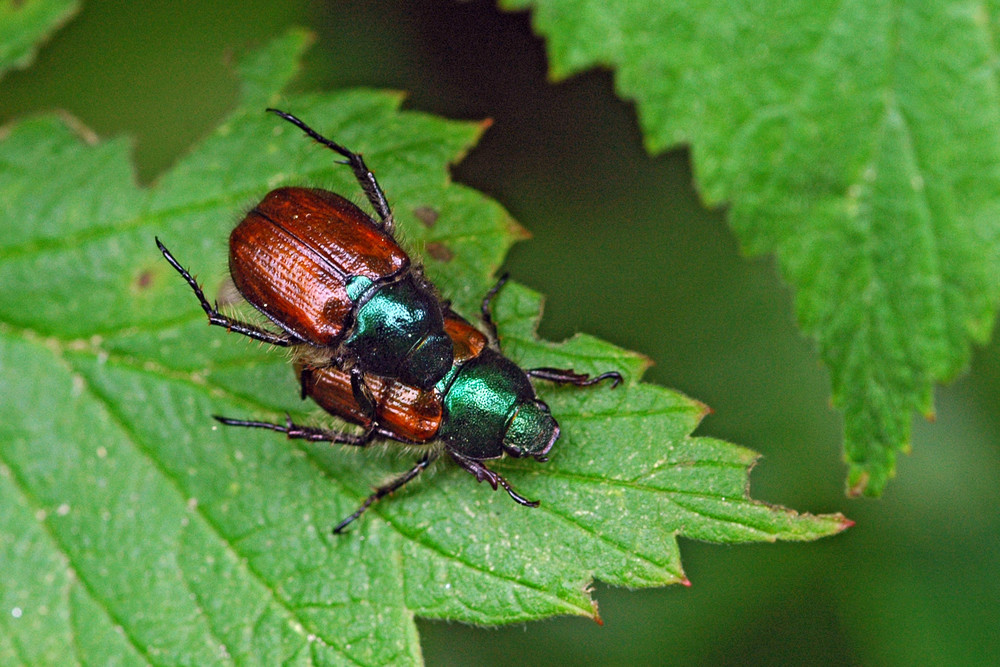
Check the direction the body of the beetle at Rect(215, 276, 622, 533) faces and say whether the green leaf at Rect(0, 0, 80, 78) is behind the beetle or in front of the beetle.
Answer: behind

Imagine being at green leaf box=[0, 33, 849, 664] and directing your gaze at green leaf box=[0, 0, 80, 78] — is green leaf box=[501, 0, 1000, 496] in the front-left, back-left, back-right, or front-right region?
back-right

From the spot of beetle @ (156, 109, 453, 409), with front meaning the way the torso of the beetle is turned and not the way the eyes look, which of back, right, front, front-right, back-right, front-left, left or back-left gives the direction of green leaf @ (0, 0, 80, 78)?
back

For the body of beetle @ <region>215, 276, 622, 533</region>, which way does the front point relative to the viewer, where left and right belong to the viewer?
facing the viewer and to the right of the viewer

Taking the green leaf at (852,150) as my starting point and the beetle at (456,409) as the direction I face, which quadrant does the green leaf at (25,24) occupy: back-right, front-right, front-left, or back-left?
front-right

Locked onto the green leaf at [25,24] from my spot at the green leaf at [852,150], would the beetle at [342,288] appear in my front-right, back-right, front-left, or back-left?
front-left

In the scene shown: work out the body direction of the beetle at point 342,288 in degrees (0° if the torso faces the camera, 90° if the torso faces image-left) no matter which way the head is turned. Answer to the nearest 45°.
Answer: approximately 315°

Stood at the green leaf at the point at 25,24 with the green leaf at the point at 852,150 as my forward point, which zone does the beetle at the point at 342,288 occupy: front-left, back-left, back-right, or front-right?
front-right
